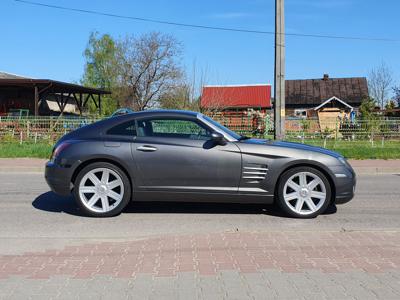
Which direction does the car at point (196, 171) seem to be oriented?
to the viewer's right

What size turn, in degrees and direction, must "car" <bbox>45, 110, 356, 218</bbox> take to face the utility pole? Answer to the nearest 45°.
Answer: approximately 90° to its left

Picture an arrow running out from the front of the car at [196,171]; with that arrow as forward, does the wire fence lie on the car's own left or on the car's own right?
on the car's own left
